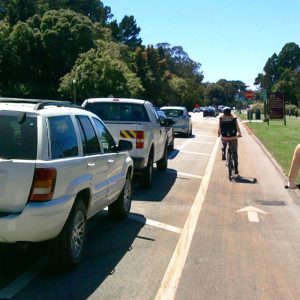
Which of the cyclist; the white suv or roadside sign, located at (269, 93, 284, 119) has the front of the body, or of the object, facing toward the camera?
the roadside sign

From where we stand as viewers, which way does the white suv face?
facing away from the viewer and to the right of the viewer

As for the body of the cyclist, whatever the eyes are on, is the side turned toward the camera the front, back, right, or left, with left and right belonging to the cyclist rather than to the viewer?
back

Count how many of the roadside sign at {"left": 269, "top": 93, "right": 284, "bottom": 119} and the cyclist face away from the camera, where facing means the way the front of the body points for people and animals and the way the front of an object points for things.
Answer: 1

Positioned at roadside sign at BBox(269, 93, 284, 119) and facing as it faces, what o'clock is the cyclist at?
The cyclist is roughly at 12 o'clock from the roadside sign.

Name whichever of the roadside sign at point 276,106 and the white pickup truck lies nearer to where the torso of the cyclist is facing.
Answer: the roadside sign

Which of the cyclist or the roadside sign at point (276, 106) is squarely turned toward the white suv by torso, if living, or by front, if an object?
the roadside sign

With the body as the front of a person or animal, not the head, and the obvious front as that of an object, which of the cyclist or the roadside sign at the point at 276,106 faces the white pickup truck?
the roadside sign

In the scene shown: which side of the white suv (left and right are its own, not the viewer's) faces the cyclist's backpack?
front

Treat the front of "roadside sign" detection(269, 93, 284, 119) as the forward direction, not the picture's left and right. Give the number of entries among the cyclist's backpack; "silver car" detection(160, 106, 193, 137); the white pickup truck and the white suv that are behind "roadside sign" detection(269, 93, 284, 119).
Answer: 0

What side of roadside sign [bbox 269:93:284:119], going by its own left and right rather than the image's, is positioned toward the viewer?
front

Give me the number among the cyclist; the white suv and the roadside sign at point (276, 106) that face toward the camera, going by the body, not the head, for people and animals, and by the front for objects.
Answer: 1

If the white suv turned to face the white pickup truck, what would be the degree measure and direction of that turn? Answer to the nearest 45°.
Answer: approximately 45° to its left

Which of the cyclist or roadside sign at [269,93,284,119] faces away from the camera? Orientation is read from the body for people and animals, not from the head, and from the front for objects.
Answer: the cyclist

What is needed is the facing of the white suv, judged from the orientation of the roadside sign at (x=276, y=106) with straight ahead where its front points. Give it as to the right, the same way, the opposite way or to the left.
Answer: the opposite way

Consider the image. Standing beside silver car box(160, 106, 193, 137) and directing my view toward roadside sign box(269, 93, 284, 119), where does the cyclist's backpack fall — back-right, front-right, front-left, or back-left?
back-right

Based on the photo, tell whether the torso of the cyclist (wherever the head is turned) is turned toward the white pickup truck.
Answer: no
